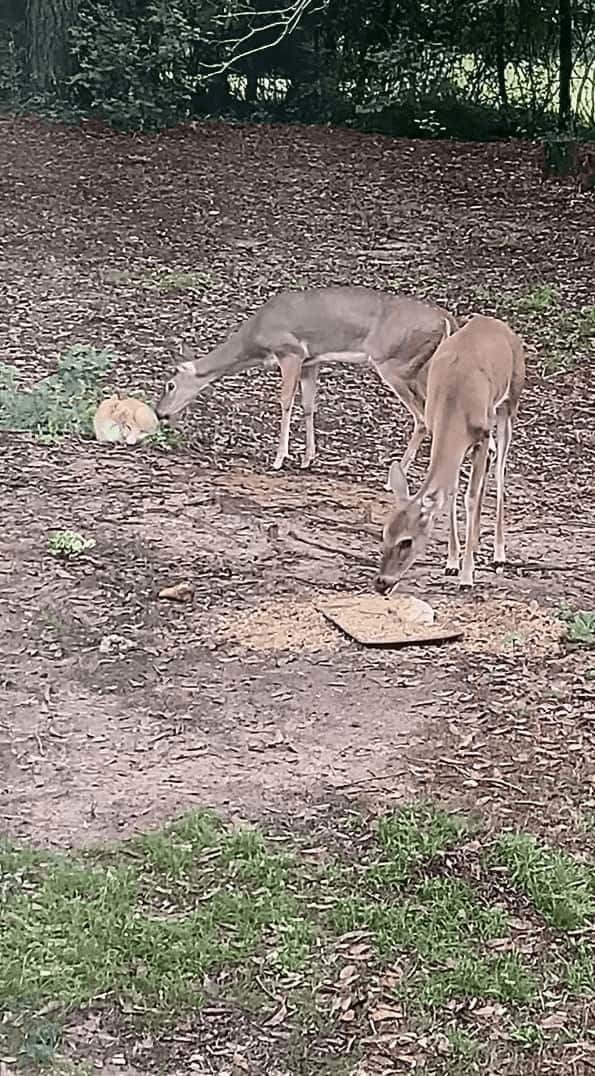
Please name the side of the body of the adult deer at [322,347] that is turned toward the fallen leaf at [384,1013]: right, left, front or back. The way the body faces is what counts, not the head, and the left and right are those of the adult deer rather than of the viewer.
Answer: left

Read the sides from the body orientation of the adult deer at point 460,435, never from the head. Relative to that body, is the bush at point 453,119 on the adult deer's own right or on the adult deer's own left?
on the adult deer's own right

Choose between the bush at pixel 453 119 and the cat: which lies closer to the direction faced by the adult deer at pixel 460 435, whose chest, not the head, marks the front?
the cat

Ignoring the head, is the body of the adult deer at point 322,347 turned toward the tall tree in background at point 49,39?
no

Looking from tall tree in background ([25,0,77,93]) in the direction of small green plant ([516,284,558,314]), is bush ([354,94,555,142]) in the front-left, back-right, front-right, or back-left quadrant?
front-left

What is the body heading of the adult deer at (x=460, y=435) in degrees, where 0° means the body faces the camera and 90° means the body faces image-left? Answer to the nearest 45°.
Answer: approximately 45°

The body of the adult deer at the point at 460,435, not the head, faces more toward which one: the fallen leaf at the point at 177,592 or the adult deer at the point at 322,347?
the fallen leaf

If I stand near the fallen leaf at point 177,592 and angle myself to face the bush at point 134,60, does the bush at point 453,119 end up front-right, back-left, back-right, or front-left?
front-right

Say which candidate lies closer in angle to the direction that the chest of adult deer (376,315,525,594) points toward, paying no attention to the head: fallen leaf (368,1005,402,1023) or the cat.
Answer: the fallen leaf

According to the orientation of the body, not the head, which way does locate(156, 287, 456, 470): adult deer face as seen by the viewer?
to the viewer's left

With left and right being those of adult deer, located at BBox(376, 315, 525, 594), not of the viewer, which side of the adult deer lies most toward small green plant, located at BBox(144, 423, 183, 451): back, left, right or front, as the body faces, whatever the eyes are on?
right

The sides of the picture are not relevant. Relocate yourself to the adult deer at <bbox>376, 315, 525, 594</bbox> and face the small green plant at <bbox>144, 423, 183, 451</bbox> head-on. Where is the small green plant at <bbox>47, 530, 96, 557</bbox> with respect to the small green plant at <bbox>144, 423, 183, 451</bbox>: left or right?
left

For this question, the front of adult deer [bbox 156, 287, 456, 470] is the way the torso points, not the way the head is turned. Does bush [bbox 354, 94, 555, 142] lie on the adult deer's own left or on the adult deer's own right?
on the adult deer's own right

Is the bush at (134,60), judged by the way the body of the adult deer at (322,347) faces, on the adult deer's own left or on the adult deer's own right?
on the adult deer's own right

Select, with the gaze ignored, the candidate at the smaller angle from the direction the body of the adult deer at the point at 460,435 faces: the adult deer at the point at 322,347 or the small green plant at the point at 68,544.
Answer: the small green plant
